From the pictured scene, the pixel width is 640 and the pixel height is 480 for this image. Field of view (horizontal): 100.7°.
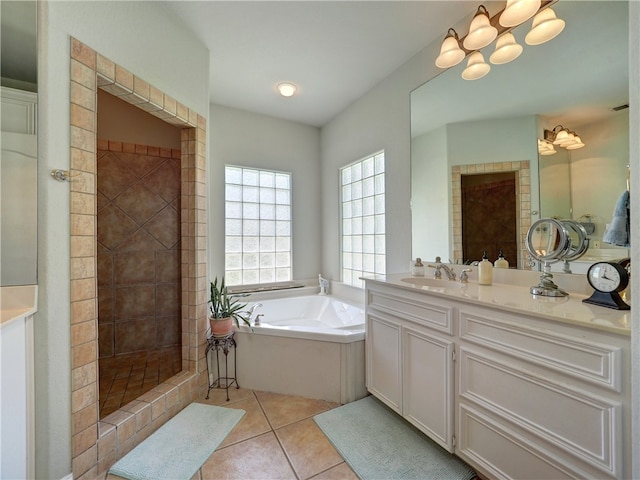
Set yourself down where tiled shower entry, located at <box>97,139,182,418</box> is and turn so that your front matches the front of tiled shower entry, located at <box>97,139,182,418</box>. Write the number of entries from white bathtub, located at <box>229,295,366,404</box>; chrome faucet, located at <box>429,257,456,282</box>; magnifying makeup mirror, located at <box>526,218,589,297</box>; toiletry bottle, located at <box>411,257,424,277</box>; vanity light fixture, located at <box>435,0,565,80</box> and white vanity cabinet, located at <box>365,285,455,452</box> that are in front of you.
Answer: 6

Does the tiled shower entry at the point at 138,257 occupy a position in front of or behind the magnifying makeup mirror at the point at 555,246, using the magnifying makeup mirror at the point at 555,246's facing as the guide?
in front

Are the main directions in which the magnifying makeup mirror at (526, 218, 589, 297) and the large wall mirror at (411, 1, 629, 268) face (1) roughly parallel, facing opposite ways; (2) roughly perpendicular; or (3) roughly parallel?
roughly parallel

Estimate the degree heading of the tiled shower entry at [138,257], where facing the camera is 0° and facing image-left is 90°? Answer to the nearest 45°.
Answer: approximately 315°

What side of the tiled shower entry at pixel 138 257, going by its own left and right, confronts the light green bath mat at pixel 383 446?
front

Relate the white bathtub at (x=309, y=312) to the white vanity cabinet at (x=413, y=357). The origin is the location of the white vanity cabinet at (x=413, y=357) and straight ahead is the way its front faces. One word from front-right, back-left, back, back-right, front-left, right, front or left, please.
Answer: right

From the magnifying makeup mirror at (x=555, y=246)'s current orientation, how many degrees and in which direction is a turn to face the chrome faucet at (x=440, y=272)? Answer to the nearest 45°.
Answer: approximately 45° to its right

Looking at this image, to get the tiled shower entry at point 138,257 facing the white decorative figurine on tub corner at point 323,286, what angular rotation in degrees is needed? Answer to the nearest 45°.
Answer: approximately 45° to its left

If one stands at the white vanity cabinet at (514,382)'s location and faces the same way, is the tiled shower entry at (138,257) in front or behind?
in front

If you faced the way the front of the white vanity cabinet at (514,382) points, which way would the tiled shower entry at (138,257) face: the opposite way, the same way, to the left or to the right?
the opposite way

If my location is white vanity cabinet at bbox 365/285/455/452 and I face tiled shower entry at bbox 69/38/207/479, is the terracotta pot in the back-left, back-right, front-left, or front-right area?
front-right

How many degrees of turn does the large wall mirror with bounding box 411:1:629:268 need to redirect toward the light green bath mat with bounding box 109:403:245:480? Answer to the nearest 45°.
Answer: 0° — it already faces it

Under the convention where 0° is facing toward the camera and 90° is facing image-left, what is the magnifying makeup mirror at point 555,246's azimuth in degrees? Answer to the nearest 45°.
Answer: approximately 45°

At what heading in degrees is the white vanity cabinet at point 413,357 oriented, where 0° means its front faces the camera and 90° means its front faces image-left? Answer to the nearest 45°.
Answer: approximately 45°
